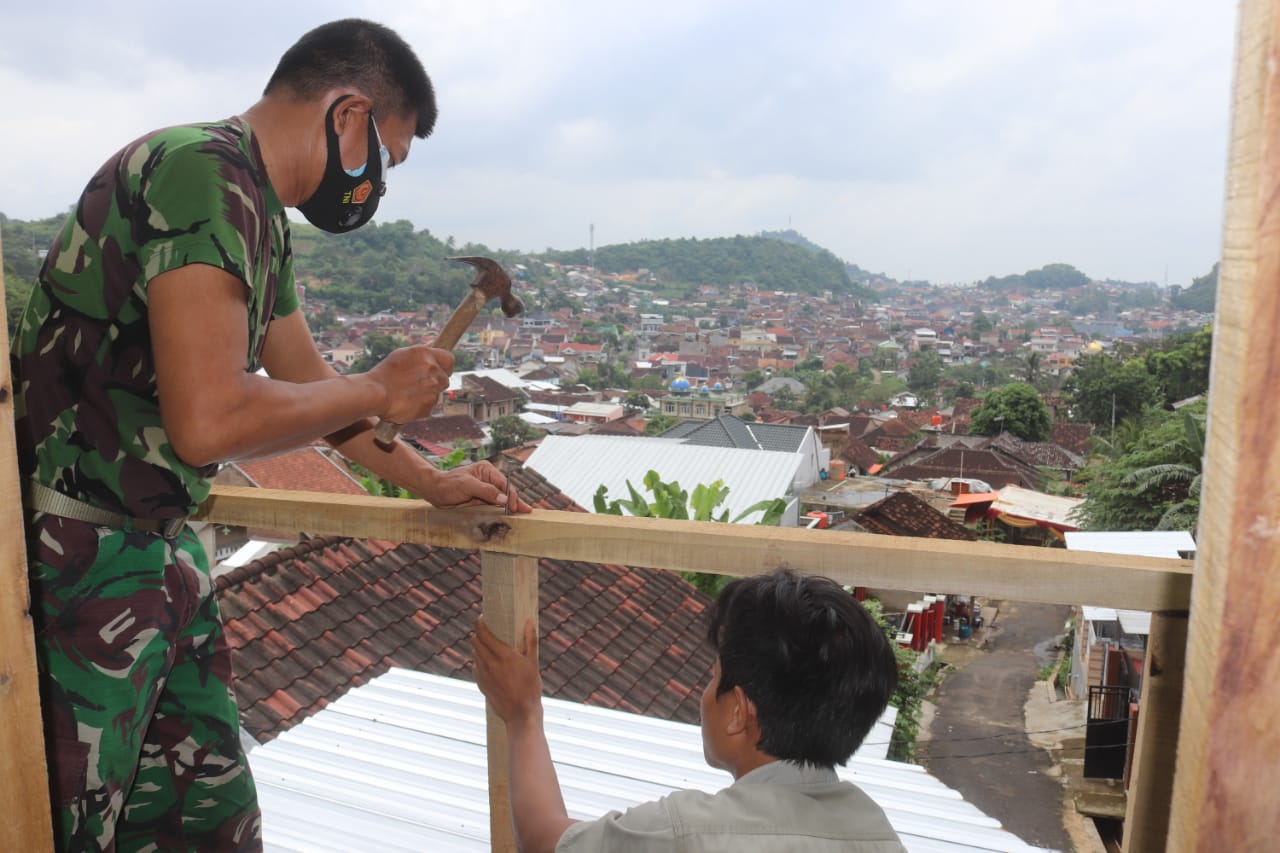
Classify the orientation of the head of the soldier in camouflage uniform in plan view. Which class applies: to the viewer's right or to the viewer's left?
to the viewer's right

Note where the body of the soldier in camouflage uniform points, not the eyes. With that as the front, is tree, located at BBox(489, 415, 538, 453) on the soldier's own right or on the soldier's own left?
on the soldier's own left

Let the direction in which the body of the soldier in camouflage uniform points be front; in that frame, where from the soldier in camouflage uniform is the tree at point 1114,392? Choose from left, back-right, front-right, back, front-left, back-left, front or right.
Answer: front-left

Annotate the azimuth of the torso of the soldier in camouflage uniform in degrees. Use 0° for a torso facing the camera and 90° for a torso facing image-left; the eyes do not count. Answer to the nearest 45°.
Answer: approximately 270°

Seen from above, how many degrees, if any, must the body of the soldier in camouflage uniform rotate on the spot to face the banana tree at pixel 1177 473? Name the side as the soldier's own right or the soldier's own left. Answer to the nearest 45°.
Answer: approximately 45° to the soldier's own left

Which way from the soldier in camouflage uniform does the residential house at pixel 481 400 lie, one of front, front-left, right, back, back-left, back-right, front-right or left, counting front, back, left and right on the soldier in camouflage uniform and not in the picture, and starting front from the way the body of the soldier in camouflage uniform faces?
left

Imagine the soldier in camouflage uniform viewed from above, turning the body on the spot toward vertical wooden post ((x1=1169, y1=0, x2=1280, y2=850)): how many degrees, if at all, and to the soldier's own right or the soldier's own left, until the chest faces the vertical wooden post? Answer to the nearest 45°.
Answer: approximately 45° to the soldier's own right

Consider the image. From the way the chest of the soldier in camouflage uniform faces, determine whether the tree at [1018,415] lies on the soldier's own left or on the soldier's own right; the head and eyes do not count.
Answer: on the soldier's own left

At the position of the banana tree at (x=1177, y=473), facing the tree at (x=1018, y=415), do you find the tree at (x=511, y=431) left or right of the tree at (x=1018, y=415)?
left
